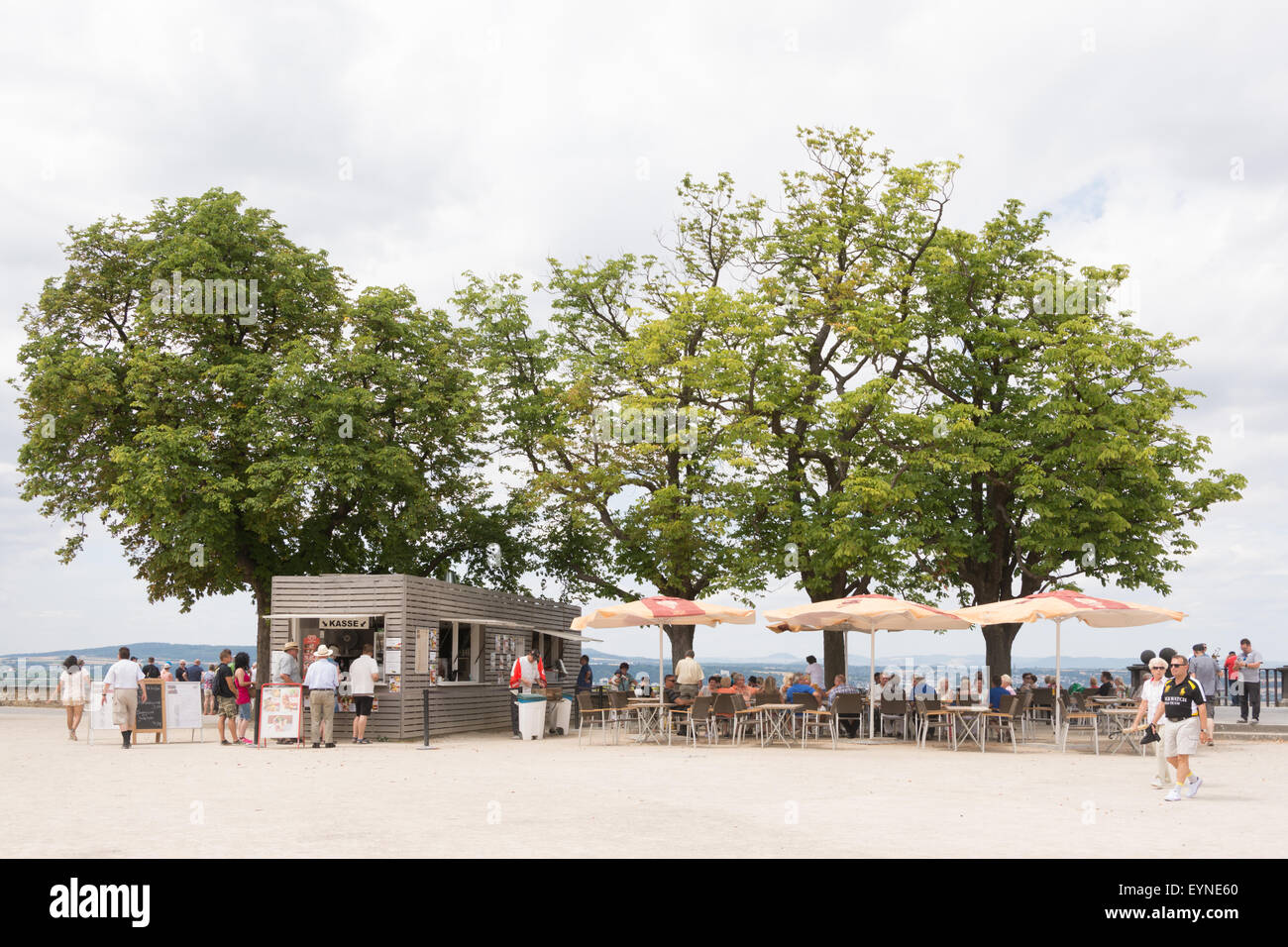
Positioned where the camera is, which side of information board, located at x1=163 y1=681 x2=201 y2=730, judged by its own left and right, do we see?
front

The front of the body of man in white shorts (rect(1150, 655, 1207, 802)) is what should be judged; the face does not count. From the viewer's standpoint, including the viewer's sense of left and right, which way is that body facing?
facing the viewer and to the left of the viewer

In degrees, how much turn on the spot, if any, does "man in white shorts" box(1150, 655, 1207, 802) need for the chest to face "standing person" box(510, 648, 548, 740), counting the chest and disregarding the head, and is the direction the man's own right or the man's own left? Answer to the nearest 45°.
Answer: approximately 90° to the man's own right

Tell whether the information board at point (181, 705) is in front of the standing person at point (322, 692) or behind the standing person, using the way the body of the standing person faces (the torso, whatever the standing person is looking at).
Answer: in front

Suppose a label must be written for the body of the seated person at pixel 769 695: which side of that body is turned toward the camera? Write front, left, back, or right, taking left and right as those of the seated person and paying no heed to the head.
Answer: back

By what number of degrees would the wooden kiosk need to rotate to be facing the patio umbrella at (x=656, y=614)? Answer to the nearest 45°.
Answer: approximately 45° to its left

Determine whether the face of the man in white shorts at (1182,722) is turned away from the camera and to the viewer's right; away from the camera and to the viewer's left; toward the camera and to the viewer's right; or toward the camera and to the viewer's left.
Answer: toward the camera and to the viewer's left

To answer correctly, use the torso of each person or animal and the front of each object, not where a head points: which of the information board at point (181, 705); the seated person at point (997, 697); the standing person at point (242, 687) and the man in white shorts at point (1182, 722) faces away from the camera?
the seated person

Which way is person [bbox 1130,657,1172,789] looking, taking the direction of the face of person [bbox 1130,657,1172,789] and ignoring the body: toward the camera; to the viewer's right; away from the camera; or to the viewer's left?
toward the camera
